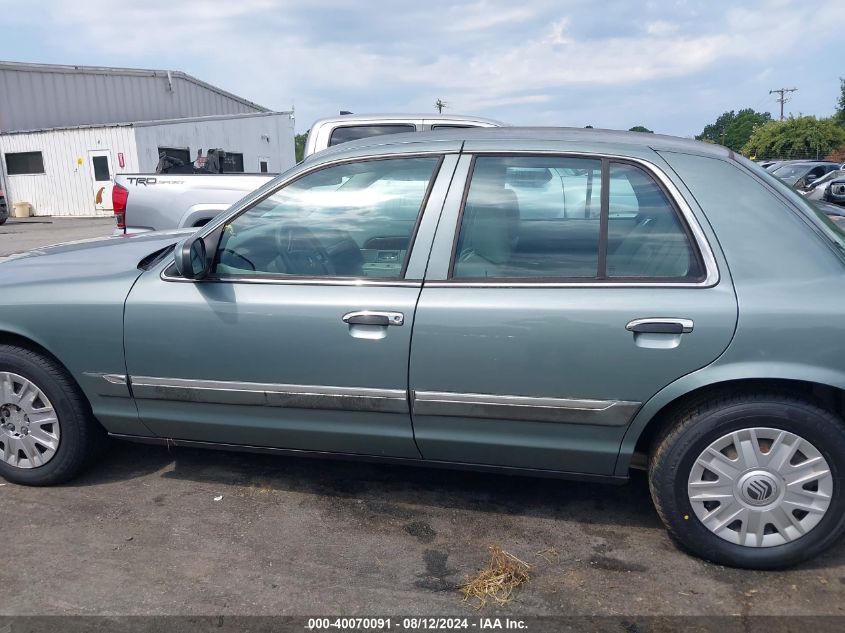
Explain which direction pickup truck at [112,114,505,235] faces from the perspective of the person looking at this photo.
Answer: facing to the right of the viewer

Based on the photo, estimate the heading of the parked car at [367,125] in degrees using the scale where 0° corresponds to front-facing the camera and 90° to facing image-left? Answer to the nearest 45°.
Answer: approximately 270°

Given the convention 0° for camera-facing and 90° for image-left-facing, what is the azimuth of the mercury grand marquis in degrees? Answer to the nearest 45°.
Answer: approximately 90°

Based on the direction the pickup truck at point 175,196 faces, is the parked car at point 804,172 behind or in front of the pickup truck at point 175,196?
in front

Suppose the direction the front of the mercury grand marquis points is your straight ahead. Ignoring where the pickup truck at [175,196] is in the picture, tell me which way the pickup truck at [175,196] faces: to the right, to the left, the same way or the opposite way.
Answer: the opposite way

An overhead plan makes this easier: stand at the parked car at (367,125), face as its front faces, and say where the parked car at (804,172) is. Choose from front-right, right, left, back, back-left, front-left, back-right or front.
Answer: front-left

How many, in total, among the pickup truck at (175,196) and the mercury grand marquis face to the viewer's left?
1

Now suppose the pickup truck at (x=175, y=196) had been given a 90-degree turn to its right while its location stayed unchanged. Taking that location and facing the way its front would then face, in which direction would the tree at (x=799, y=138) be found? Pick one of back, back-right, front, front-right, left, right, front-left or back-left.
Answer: back-left

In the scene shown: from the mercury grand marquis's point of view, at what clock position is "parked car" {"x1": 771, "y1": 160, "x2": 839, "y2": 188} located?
The parked car is roughly at 4 o'clock from the mercury grand marquis.

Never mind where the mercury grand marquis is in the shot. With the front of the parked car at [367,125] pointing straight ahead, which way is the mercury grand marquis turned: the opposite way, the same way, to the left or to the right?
the opposite way

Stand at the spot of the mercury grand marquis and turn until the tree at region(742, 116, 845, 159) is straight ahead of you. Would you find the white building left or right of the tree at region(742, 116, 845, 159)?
left

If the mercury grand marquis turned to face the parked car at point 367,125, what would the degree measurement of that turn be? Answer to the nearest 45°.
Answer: approximately 90° to its right
